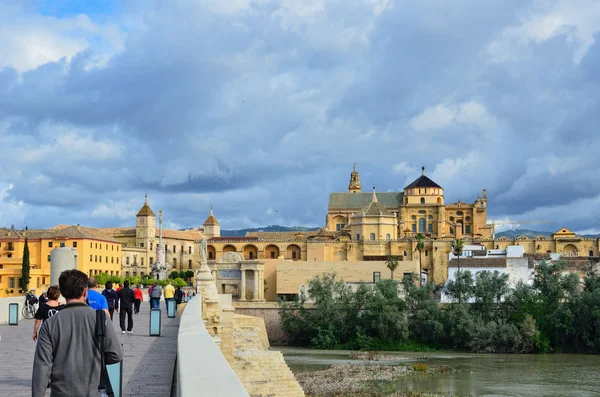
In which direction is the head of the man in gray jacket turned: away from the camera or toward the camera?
away from the camera

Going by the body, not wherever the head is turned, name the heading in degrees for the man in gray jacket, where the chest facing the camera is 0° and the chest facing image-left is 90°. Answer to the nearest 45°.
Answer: approximately 180°
